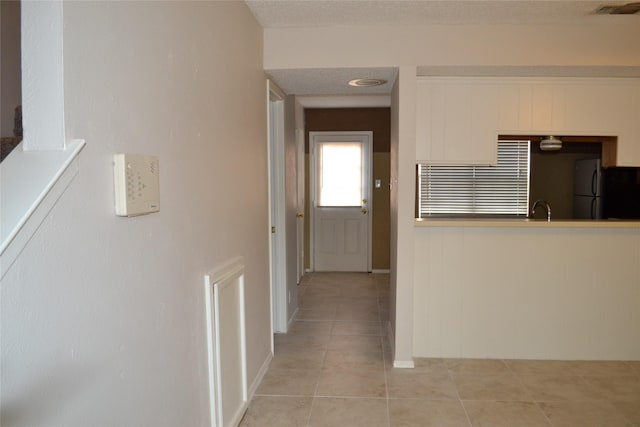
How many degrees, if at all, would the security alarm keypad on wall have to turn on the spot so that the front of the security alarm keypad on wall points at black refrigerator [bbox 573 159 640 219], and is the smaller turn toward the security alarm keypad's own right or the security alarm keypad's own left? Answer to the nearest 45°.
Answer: approximately 45° to the security alarm keypad's own left

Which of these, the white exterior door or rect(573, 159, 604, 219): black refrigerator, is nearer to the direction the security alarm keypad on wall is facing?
the black refrigerator

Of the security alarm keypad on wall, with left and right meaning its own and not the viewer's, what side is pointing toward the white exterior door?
left

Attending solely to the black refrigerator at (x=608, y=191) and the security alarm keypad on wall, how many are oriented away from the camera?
0

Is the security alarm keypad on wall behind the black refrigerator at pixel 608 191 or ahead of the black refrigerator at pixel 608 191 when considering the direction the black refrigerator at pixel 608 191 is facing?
ahead

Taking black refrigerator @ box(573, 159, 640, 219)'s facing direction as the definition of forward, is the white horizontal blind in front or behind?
in front

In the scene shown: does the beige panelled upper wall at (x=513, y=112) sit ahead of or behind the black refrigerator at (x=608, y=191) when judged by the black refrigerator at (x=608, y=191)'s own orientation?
ahead

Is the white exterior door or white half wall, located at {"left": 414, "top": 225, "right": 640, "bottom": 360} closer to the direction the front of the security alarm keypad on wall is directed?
the white half wall

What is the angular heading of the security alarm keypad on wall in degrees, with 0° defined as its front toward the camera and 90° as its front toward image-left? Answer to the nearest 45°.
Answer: approximately 315°
